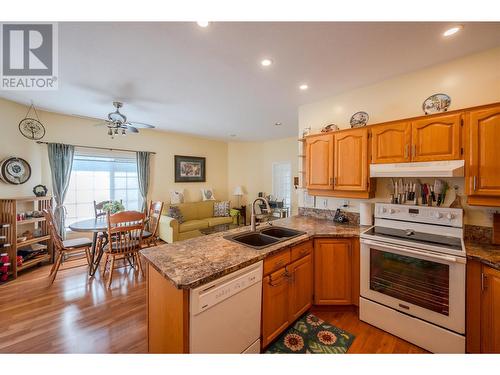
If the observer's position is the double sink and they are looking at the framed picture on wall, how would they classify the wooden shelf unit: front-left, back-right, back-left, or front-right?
front-left

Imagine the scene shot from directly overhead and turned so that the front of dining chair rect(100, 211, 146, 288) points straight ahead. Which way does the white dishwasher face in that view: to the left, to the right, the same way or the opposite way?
the opposite way

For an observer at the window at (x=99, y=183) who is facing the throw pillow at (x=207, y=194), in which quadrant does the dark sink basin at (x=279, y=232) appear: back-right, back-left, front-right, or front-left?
front-right

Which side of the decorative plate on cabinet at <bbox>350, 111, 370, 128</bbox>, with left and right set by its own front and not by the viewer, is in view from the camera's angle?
front

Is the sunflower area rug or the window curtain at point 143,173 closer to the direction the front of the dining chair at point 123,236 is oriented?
the window curtain

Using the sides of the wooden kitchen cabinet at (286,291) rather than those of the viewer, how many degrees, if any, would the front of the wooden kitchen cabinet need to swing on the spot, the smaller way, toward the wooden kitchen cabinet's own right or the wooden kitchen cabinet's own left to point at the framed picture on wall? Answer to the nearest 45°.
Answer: approximately 180°

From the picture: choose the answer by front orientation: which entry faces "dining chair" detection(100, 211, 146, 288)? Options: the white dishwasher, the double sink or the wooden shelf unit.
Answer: the wooden shelf unit

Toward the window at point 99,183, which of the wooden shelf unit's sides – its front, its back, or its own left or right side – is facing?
left

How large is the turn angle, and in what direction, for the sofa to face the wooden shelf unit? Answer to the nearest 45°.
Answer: approximately 90° to its right

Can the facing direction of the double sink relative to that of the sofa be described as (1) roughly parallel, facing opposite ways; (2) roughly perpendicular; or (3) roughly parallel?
roughly parallel

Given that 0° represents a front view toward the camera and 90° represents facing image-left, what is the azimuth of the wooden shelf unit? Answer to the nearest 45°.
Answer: approximately 315°

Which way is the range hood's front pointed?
toward the camera
